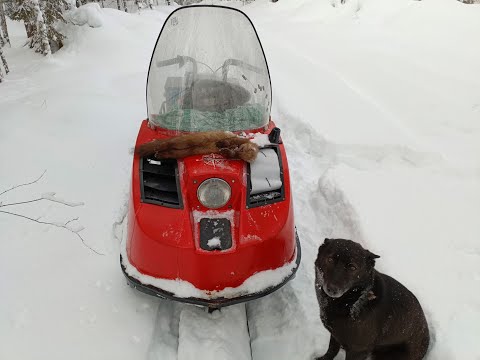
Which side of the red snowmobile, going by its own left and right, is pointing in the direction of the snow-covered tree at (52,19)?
back

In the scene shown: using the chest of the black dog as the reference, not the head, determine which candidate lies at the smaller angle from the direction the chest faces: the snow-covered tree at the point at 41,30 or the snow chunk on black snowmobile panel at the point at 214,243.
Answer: the snow chunk on black snowmobile panel

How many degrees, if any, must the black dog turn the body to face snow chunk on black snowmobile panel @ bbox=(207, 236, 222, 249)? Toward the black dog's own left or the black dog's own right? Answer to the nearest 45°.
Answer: approximately 45° to the black dog's own right

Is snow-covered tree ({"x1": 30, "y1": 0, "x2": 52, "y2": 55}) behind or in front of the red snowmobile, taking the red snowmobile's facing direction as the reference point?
behind

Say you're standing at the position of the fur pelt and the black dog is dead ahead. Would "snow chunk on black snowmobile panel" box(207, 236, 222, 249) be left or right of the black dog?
right

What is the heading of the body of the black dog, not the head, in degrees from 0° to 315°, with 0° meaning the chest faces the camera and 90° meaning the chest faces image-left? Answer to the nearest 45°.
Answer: approximately 45°

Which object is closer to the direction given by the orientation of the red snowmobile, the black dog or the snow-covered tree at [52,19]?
the black dog

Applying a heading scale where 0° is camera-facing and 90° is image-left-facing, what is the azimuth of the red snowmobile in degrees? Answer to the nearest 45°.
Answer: approximately 0°

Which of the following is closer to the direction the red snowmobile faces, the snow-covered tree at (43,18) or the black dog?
the black dog
